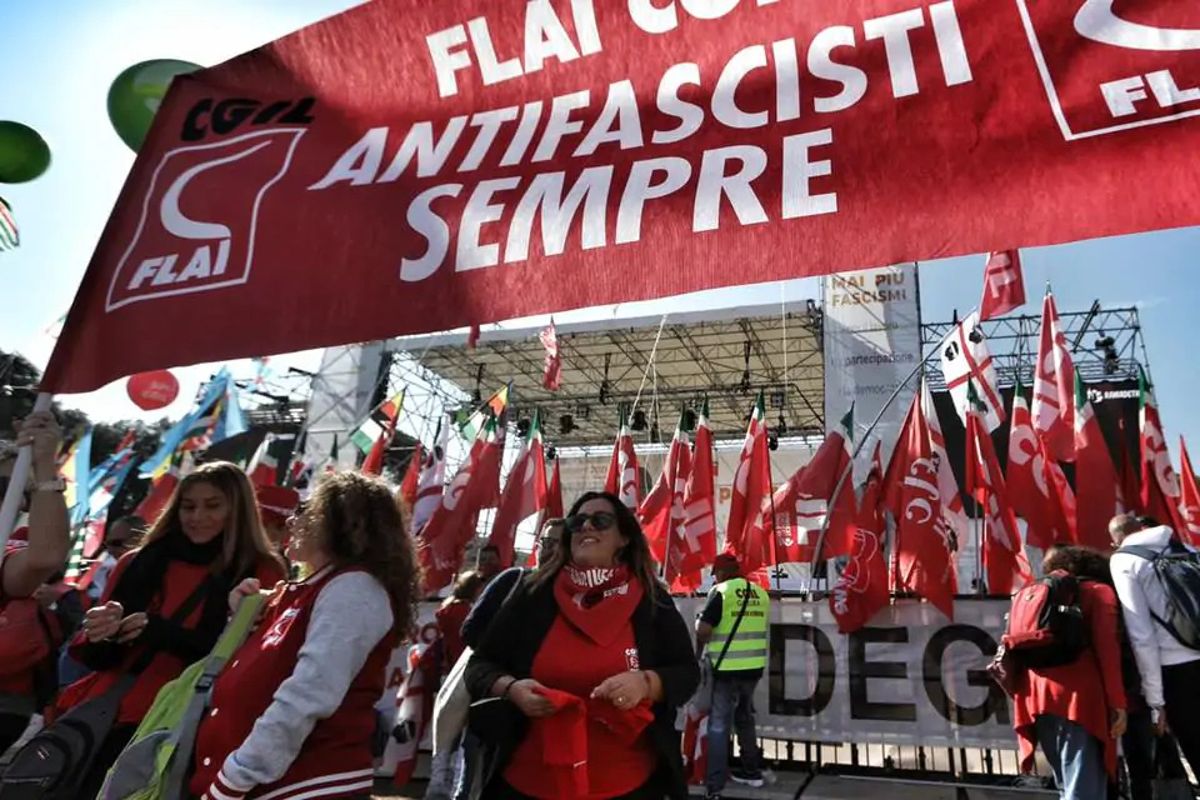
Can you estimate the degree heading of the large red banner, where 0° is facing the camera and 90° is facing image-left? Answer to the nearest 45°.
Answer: approximately 0°

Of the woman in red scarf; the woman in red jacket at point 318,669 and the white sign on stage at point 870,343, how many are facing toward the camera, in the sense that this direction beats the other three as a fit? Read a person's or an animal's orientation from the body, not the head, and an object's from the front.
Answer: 2

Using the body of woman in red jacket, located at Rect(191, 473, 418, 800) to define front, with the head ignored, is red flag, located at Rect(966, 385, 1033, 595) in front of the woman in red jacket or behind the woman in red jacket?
behind

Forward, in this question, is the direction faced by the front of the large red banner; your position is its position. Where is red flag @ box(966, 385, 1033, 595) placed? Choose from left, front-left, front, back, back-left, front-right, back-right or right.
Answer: back-left

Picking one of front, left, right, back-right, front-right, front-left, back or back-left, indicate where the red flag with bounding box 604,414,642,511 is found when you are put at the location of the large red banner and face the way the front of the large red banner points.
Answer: back

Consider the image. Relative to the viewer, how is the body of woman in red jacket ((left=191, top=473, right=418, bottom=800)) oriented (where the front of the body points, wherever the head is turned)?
to the viewer's left

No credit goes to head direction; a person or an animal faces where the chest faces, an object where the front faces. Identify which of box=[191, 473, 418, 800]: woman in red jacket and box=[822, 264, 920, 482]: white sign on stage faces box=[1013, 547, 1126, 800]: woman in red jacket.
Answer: the white sign on stage
